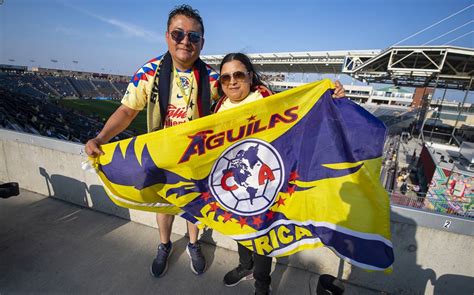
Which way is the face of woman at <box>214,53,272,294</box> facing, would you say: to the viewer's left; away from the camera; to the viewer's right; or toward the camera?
toward the camera

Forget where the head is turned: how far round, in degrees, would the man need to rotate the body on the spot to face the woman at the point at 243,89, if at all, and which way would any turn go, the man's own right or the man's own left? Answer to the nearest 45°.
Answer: approximately 45° to the man's own left

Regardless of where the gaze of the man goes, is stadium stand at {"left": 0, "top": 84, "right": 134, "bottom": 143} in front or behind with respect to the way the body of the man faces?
behind

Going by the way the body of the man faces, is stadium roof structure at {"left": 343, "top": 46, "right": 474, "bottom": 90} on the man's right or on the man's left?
on the man's left

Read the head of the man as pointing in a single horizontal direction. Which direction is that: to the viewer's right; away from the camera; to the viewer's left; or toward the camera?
toward the camera

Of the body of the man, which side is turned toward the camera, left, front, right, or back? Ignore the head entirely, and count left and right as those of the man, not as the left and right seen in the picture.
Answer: front
